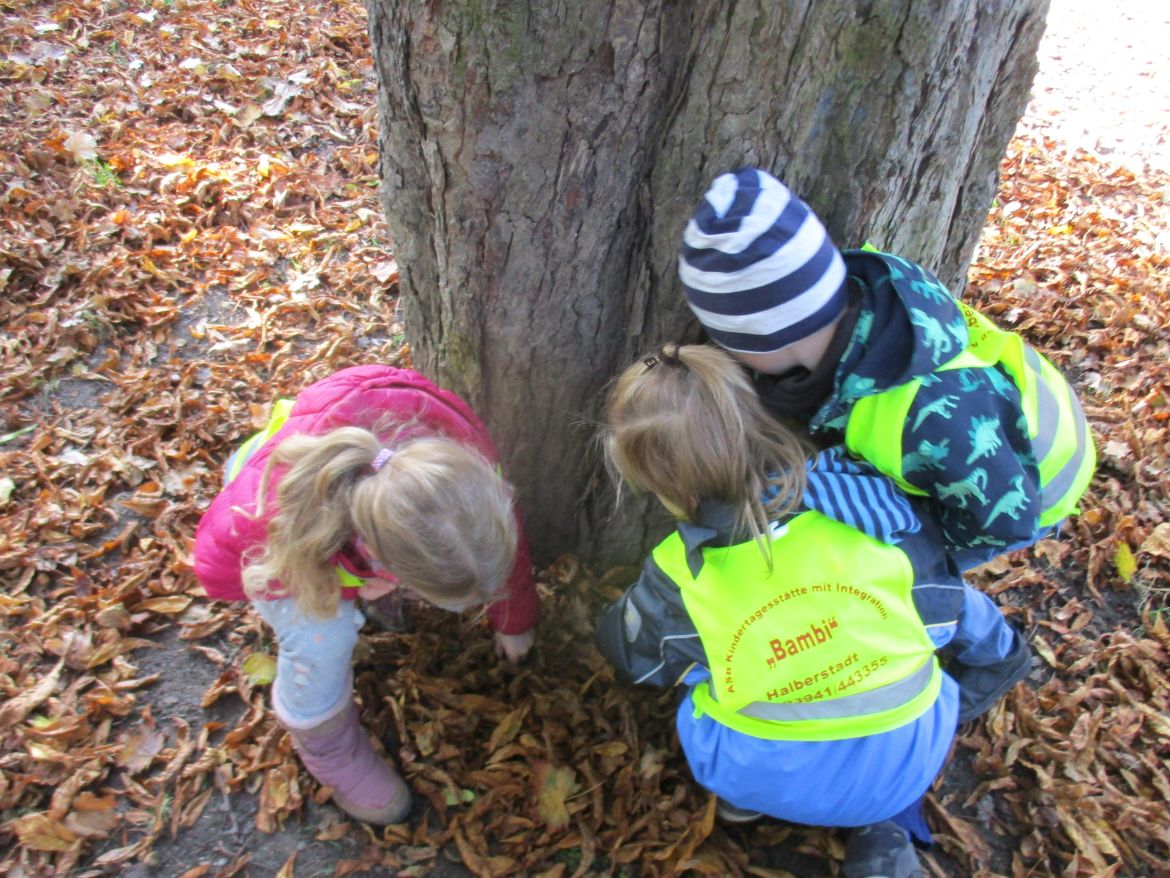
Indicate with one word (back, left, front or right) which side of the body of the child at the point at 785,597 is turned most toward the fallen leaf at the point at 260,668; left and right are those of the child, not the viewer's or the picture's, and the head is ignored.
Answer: left

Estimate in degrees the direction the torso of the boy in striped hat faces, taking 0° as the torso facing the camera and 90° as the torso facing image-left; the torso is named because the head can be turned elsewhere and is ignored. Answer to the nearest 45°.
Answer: approximately 90°

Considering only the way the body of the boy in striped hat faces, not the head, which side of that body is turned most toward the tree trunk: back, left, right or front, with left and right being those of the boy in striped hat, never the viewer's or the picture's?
front

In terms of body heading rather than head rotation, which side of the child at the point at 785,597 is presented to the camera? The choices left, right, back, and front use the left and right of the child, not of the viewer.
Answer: back

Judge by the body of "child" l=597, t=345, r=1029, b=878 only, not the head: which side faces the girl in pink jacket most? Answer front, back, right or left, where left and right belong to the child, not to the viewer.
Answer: left
